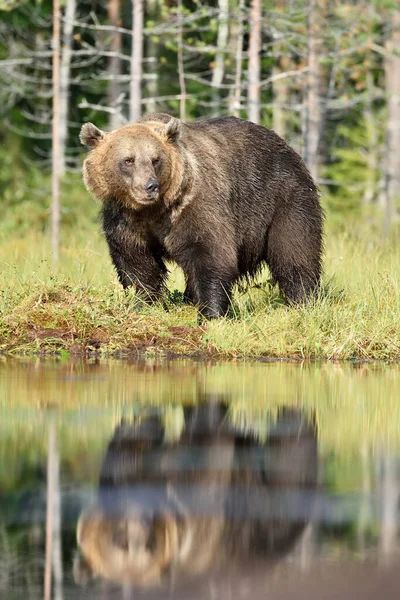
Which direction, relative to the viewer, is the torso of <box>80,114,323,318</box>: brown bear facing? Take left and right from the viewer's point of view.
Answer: facing the viewer and to the left of the viewer

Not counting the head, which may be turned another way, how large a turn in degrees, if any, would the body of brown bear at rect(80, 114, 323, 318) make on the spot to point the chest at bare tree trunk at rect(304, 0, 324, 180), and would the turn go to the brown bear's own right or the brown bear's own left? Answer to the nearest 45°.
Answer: approximately 135° to the brown bear's own right

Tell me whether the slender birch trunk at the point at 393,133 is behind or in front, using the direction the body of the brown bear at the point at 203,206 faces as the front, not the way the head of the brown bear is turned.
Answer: behind

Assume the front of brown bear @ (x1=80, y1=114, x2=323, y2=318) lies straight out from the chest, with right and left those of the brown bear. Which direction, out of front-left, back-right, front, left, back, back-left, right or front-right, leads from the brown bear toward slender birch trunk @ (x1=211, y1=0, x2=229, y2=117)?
back-right

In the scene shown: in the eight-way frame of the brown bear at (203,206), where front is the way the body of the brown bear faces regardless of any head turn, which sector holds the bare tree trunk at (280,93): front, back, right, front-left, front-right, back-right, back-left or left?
back-right

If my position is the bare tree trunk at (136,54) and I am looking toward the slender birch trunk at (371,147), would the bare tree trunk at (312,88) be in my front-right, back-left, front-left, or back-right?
front-right

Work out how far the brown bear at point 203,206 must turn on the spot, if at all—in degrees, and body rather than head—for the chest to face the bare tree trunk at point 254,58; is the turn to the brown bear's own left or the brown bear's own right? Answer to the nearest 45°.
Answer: approximately 135° to the brown bear's own right

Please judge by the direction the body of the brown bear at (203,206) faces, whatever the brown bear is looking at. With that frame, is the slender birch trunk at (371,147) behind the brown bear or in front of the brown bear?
behind
